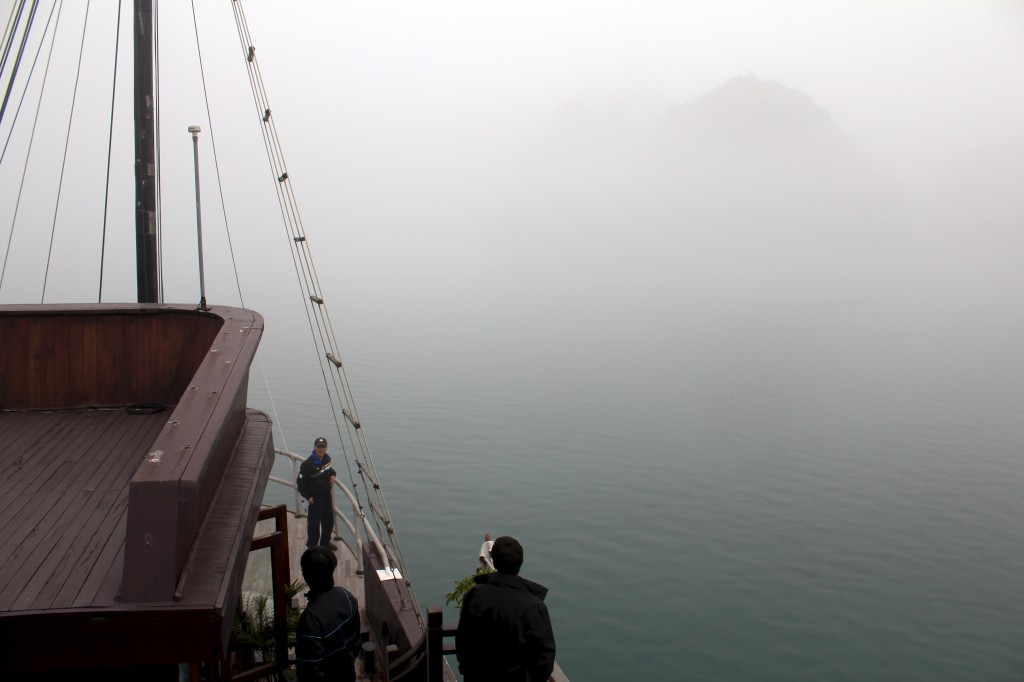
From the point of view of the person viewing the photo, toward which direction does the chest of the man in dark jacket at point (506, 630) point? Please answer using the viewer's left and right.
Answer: facing away from the viewer

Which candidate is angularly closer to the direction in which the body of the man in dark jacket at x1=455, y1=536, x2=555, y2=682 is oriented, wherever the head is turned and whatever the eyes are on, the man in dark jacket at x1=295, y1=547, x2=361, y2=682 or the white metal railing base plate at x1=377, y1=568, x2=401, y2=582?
the white metal railing base plate

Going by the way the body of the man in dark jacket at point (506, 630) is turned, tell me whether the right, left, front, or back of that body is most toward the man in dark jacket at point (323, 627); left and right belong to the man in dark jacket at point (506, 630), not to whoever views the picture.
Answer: left

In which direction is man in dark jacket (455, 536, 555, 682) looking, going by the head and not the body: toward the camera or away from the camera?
away from the camera
